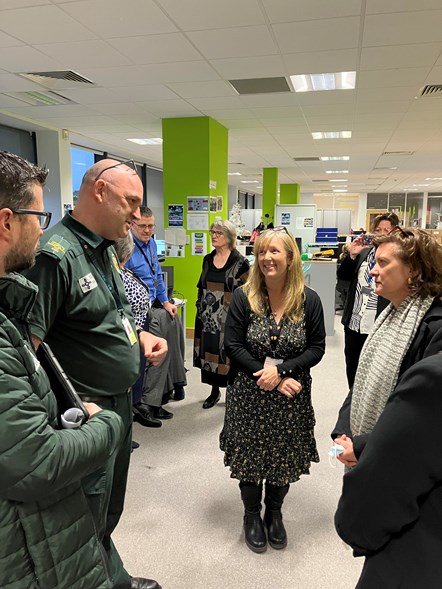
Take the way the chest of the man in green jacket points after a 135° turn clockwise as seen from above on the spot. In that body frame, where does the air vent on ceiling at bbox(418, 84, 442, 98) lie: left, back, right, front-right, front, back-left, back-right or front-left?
back

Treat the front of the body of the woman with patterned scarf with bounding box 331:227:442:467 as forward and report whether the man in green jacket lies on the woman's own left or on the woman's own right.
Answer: on the woman's own left

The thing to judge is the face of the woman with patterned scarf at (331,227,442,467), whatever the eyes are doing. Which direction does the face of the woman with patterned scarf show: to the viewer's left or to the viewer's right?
to the viewer's left

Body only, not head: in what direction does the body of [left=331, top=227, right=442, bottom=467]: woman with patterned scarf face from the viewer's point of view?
to the viewer's left

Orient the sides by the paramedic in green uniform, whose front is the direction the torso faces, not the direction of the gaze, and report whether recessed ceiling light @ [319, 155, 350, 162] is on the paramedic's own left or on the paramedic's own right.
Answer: on the paramedic's own left

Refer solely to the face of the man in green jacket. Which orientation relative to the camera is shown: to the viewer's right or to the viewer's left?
to the viewer's right

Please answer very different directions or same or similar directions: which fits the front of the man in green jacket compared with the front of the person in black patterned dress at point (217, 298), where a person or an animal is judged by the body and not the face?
very different directions

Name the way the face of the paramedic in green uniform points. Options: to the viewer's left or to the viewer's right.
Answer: to the viewer's right

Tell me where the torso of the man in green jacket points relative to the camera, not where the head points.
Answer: to the viewer's right

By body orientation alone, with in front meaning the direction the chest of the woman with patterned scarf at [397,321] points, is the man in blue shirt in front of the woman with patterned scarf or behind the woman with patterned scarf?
in front

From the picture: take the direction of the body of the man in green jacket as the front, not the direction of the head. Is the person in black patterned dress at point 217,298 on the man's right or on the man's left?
on the man's left

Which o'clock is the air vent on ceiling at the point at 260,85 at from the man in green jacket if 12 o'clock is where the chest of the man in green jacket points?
The air vent on ceiling is roughly at 10 o'clock from the man in green jacket.

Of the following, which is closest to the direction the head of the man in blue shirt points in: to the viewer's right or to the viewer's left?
to the viewer's right

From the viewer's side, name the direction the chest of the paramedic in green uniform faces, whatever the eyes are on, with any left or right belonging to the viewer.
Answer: facing the viewer and to the right of the viewer

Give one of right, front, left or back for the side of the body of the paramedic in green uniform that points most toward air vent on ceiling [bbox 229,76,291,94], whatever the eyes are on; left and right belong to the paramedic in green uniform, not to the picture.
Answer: left

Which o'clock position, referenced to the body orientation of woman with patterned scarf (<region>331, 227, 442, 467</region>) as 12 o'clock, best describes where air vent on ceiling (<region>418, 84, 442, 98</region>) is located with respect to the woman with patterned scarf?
The air vent on ceiling is roughly at 3 o'clock from the woman with patterned scarf.

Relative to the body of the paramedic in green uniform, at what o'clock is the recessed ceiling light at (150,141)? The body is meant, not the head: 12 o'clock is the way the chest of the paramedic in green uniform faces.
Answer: The recessed ceiling light is roughly at 8 o'clock from the paramedic in green uniform.

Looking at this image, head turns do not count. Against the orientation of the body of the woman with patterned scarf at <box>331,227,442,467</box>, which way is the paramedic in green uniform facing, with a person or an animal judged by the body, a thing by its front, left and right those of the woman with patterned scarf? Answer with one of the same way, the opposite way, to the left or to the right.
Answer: the opposite way

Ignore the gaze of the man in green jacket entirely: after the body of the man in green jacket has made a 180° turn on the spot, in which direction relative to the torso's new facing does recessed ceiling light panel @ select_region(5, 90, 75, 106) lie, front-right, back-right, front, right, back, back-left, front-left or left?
right

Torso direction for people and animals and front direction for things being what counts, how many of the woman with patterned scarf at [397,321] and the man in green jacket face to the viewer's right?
1

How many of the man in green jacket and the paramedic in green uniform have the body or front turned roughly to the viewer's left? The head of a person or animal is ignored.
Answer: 0
